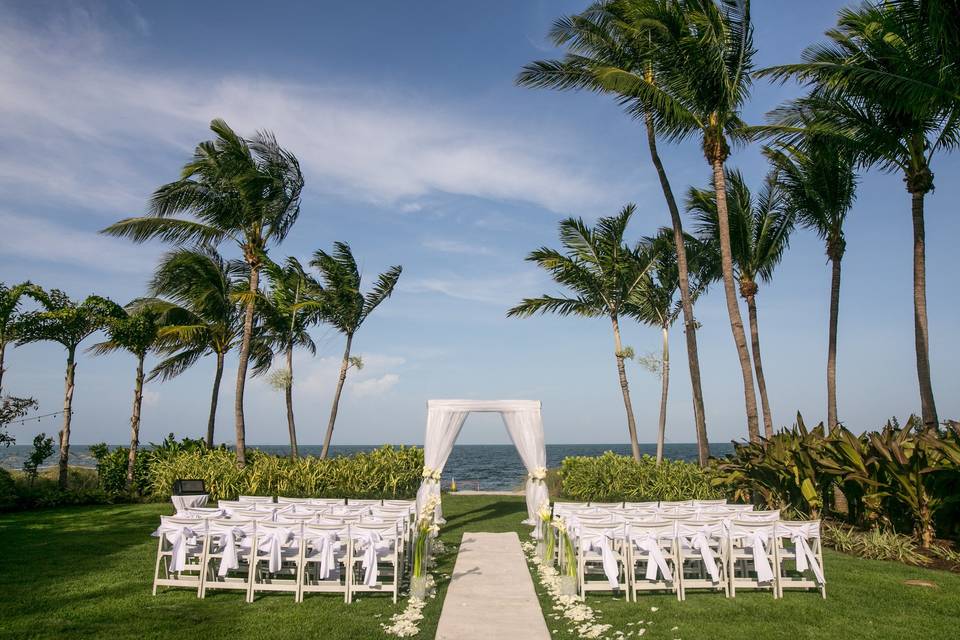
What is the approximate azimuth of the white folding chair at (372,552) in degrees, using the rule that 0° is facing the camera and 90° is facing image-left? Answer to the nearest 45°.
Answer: approximately 180°

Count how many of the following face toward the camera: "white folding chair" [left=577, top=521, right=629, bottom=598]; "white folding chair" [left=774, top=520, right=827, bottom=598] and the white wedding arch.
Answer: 1

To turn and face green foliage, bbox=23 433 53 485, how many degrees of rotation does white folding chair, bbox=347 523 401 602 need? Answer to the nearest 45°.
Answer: approximately 45° to its left

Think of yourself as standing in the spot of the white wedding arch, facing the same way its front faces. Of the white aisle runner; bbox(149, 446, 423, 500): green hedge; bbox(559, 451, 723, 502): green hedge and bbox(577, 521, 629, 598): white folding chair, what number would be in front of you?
2

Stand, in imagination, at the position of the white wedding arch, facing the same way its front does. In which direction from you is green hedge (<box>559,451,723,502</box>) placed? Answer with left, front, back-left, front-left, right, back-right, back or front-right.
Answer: back-left

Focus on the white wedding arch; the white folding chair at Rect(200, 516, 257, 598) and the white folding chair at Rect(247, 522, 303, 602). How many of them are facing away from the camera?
2

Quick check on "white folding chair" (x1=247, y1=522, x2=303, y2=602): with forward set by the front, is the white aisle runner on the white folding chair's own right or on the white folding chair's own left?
on the white folding chair's own right

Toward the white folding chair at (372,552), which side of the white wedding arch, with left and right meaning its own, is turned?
front

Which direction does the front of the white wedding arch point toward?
toward the camera

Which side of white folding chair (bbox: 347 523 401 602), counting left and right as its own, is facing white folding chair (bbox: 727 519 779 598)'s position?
right

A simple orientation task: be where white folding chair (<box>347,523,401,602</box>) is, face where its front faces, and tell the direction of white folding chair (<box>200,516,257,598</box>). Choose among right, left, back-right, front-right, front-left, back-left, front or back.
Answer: left

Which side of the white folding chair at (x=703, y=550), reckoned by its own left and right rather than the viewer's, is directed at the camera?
back

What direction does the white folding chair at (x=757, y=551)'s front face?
away from the camera

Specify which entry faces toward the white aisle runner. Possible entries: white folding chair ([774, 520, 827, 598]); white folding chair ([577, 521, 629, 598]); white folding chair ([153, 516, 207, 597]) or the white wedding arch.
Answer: the white wedding arch

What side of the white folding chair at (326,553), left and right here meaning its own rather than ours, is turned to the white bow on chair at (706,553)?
right

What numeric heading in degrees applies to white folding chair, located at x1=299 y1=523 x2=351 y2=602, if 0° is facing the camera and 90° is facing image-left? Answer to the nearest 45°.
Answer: approximately 180°
